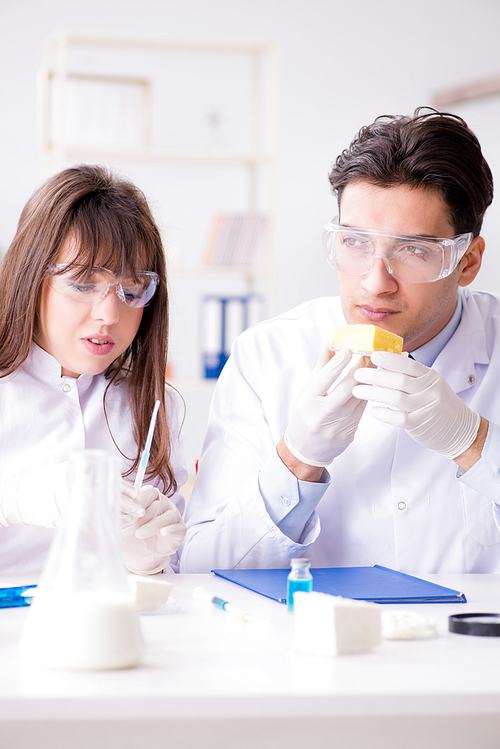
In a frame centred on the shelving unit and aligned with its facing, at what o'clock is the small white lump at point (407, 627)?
The small white lump is roughly at 12 o'clock from the shelving unit.

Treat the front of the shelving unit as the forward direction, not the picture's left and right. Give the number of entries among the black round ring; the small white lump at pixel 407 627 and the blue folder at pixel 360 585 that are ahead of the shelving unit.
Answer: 3

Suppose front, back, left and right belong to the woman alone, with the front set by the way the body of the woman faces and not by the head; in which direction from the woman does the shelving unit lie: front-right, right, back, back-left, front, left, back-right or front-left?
back

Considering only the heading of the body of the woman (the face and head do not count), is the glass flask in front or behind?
in front

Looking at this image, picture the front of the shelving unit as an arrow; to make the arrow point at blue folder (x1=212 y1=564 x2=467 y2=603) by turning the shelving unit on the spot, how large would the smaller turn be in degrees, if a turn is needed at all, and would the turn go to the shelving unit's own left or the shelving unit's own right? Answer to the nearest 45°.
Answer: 0° — it already faces it

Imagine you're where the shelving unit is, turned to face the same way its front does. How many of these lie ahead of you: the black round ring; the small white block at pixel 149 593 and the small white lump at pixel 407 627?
3

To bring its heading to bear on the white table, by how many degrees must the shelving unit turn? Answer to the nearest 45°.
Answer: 0° — it already faces it

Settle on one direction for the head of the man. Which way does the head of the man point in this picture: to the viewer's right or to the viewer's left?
to the viewer's left

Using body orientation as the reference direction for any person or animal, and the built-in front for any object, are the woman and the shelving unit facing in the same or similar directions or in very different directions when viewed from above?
same or similar directions

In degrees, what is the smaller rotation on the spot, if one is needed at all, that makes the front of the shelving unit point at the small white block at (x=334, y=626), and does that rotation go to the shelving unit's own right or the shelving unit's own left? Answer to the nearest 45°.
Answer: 0° — it already faces it

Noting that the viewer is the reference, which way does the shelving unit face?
facing the viewer

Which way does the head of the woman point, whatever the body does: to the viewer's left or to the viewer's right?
to the viewer's right

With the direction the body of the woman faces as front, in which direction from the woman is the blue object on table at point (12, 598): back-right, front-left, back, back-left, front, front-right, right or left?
front

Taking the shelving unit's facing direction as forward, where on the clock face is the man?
The man is roughly at 12 o'clock from the shelving unit.

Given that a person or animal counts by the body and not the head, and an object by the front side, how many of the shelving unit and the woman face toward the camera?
2
